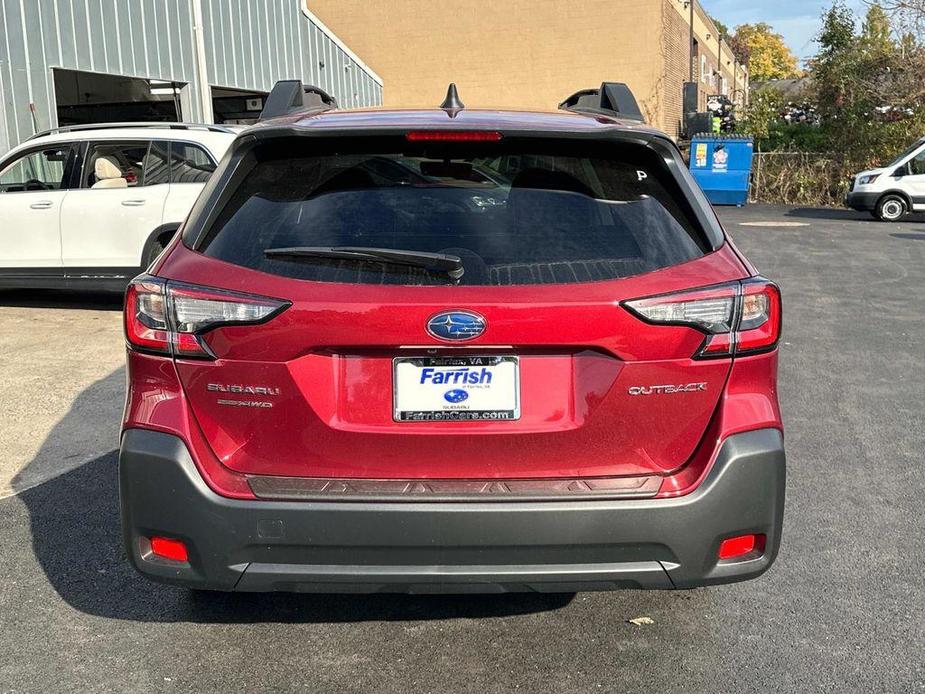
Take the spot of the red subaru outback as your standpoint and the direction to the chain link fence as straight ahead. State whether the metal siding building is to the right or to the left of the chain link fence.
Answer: left

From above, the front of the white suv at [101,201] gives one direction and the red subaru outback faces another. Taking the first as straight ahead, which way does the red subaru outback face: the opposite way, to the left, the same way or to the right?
to the right

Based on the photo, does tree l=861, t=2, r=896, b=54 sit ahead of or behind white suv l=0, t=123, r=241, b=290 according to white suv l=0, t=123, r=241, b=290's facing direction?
behind

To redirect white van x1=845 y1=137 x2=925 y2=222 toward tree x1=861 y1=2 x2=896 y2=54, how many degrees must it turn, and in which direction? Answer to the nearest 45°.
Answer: approximately 90° to its right

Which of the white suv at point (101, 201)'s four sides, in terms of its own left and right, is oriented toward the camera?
left

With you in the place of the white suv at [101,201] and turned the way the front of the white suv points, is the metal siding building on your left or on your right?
on your right

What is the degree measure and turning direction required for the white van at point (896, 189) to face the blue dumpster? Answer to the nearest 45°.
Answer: approximately 45° to its right

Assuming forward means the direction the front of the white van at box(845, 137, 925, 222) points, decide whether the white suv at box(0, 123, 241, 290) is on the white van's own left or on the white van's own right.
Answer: on the white van's own left

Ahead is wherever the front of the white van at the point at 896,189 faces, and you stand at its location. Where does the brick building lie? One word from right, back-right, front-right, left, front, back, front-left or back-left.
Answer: front-right

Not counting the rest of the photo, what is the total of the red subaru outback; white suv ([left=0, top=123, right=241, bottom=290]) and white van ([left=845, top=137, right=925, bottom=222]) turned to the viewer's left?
2

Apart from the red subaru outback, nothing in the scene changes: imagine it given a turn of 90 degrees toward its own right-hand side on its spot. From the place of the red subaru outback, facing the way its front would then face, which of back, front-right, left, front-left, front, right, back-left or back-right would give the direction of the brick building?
left

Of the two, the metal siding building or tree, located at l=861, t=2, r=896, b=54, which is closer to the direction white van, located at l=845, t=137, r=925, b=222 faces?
the metal siding building

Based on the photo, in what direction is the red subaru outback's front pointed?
away from the camera

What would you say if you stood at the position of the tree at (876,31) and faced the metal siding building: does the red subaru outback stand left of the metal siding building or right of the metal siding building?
left

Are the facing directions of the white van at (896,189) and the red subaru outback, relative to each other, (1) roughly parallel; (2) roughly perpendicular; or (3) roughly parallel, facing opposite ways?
roughly perpendicular

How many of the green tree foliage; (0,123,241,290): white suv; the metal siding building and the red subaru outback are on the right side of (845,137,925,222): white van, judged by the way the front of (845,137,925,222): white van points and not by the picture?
1

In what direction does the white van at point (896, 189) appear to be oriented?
to the viewer's left

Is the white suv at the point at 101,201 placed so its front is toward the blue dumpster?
no

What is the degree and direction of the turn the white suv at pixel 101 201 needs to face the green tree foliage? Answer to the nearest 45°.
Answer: approximately 135° to its right

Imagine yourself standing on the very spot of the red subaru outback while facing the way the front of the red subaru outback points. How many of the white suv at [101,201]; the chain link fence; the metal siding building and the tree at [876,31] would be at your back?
0
